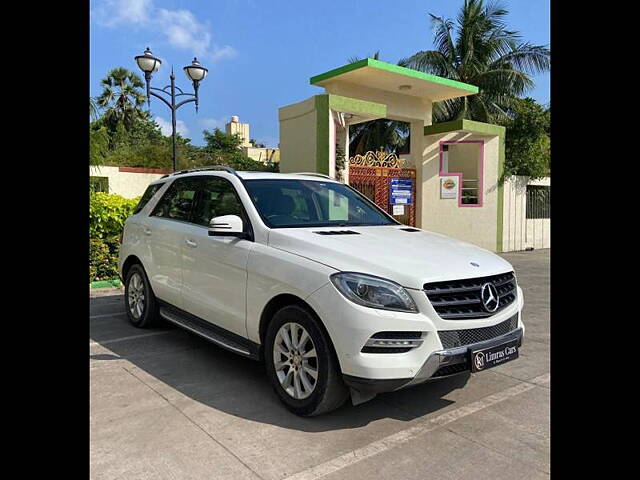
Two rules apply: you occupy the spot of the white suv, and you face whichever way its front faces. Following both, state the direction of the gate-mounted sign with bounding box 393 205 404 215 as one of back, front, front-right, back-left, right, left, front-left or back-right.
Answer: back-left

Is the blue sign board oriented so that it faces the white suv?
yes

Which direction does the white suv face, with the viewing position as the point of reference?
facing the viewer and to the right of the viewer

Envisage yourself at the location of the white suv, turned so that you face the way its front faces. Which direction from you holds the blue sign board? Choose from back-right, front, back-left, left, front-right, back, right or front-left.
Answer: back-left

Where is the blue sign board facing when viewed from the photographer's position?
facing the viewer

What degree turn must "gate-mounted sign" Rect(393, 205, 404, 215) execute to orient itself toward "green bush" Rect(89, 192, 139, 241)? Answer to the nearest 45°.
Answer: approximately 45° to its right

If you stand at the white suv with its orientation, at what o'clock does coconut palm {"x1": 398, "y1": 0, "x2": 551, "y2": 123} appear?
The coconut palm is roughly at 8 o'clock from the white suv.

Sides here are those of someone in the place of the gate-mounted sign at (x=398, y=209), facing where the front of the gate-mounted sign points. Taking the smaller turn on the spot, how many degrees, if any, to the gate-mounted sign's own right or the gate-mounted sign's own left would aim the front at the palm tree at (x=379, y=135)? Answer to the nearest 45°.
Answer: approximately 180°

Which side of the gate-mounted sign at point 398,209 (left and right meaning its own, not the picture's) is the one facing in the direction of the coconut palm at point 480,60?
back

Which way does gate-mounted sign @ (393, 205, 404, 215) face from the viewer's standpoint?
toward the camera
